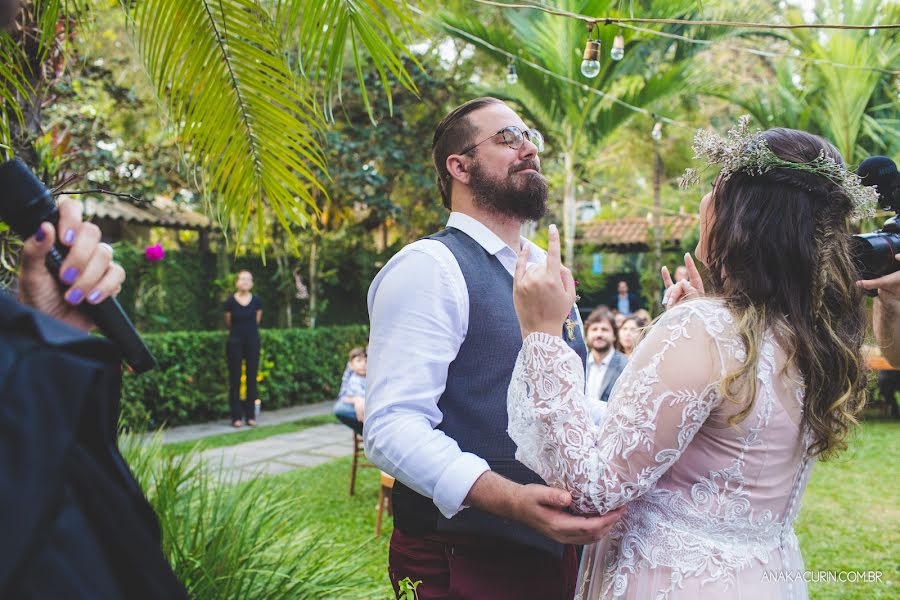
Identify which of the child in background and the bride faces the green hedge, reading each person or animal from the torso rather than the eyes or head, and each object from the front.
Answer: the bride

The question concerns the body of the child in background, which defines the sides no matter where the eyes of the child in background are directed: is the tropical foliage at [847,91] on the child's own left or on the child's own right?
on the child's own left

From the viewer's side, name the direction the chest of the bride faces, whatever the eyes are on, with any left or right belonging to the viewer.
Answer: facing away from the viewer and to the left of the viewer

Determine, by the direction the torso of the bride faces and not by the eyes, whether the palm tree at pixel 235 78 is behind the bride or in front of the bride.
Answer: in front

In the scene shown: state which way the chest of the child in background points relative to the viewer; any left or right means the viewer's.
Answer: facing the viewer and to the right of the viewer

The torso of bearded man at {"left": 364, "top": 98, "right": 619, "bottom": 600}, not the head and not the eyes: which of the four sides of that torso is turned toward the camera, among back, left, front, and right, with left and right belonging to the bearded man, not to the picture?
right

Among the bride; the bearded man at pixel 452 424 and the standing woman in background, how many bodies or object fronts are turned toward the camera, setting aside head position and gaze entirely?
1

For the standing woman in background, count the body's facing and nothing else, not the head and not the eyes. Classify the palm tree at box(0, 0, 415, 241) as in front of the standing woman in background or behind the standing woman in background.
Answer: in front

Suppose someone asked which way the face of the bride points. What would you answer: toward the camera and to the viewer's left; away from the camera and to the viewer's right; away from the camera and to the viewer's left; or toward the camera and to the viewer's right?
away from the camera and to the viewer's left

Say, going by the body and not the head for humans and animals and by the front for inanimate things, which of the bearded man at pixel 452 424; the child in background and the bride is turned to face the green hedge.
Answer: the bride

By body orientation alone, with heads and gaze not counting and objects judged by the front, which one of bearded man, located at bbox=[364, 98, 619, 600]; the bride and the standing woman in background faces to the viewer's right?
the bearded man

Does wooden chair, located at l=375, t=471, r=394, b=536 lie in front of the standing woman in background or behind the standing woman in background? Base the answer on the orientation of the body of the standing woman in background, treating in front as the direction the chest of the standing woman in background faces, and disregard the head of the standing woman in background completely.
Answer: in front

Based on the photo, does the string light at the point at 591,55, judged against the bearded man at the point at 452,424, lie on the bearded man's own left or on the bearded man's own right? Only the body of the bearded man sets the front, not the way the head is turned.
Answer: on the bearded man's own left

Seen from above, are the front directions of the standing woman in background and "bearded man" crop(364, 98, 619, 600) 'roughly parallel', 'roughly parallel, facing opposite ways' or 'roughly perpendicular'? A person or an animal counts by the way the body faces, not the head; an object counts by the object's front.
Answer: roughly perpendicular
